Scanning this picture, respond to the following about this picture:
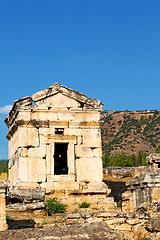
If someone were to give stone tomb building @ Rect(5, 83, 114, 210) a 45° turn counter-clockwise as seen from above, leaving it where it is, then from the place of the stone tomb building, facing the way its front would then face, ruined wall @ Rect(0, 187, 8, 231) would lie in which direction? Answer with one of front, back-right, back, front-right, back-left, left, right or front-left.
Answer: front-right

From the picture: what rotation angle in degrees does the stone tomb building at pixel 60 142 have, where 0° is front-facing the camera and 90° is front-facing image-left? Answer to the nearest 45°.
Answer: approximately 0°
